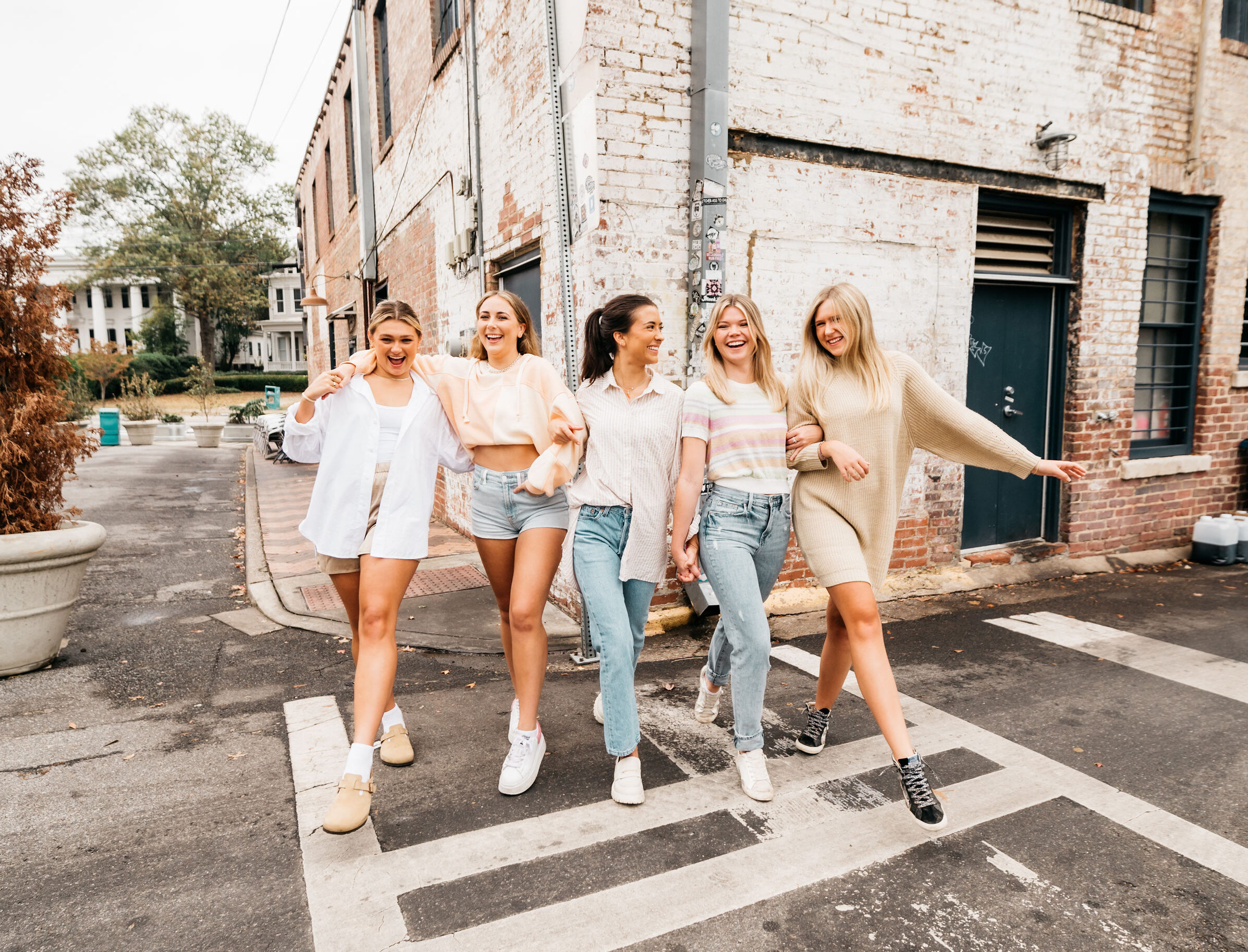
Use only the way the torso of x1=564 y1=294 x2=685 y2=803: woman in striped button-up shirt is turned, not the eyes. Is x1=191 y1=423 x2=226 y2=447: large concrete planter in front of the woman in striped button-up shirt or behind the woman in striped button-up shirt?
behind

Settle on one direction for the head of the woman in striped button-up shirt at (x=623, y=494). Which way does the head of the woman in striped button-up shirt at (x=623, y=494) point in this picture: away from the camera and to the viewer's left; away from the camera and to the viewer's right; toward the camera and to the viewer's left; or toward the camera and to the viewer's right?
toward the camera and to the viewer's right

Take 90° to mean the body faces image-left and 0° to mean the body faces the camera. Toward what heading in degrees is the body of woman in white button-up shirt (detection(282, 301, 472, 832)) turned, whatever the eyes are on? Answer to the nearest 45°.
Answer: approximately 0°

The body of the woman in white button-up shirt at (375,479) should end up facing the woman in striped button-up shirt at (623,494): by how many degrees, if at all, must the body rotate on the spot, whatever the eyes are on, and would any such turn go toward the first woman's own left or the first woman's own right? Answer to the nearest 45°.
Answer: approximately 90° to the first woman's own left

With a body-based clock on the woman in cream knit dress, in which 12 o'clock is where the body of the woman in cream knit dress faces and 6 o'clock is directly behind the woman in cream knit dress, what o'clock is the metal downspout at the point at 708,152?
The metal downspout is roughly at 5 o'clock from the woman in cream knit dress.

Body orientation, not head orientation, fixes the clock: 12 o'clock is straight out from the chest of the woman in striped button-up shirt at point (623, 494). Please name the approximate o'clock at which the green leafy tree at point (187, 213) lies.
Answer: The green leafy tree is roughly at 5 o'clock from the woman in striped button-up shirt.
